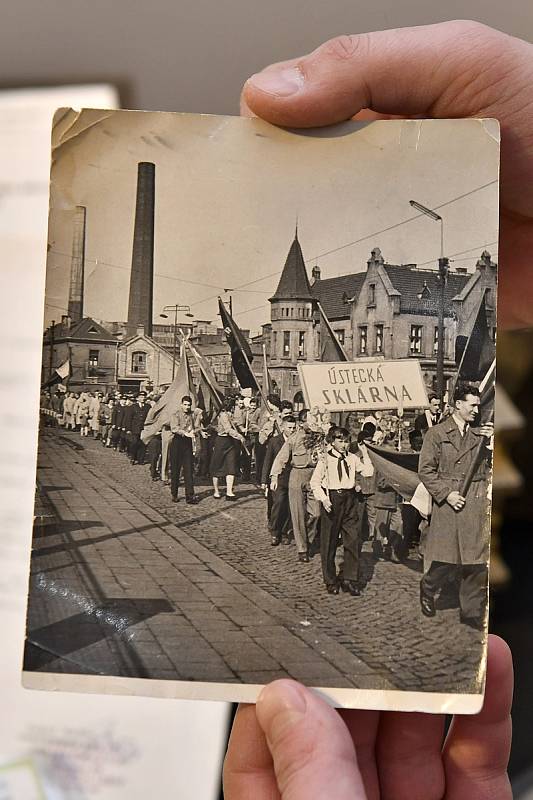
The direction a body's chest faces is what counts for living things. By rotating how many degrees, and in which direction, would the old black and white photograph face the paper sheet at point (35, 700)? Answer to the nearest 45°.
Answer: approximately 135° to its right
